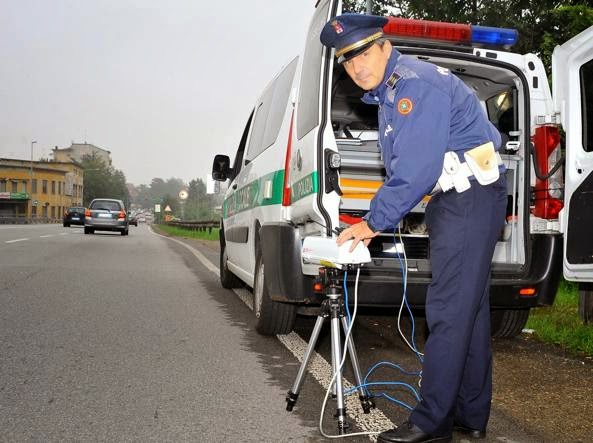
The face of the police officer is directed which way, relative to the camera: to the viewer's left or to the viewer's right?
to the viewer's left

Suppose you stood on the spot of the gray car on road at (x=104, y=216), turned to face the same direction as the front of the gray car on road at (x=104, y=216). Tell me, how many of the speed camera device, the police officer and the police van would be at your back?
3

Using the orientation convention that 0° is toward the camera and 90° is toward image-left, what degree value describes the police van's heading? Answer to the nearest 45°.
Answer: approximately 135°

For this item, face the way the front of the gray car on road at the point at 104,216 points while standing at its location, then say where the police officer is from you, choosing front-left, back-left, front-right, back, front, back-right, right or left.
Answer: back

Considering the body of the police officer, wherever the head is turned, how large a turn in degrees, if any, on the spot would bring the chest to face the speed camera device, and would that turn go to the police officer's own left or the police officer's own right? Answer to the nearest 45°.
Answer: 0° — they already face it

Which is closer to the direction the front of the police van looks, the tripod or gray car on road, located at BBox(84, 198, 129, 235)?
the gray car on road

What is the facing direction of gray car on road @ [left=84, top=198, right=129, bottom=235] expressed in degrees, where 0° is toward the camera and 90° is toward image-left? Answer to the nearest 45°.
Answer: approximately 180°
